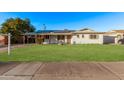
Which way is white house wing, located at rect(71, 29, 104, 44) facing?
toward the camera
